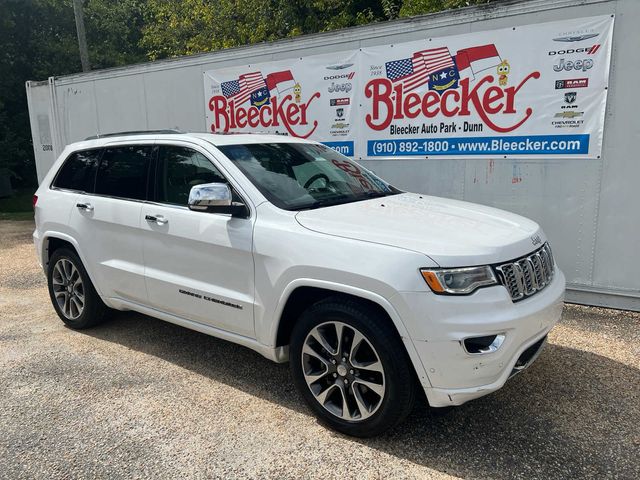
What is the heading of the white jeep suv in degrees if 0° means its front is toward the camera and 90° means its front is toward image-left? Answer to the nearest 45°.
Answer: approximately 315°

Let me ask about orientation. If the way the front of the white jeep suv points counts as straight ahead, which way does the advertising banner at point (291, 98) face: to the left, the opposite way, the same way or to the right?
to the right

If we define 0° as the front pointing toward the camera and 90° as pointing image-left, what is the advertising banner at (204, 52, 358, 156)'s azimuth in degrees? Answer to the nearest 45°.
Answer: approximately 45°

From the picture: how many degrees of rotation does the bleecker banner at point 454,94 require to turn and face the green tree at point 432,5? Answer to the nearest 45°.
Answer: approximately 135° to its right

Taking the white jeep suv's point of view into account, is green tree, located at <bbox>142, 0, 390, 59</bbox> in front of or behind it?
behind

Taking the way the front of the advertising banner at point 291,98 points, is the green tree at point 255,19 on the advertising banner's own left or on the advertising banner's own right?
on the advertising banner's own right

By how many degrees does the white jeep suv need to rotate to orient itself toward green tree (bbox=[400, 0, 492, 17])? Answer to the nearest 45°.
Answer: approximately 135° to its left

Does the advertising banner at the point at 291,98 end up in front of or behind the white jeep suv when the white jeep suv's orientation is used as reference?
behind

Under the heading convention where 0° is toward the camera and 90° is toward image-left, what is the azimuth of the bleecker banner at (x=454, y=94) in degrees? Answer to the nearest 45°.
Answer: approximately 45°

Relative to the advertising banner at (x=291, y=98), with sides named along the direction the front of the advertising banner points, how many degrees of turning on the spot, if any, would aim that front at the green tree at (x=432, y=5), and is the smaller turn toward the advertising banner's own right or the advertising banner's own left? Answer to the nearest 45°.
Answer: approximately 180°
